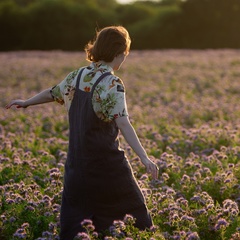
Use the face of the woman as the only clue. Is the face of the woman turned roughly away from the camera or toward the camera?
away from the camera

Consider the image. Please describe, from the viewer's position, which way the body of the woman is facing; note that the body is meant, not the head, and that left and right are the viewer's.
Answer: facing away from the viewer and to the right of the viewer
